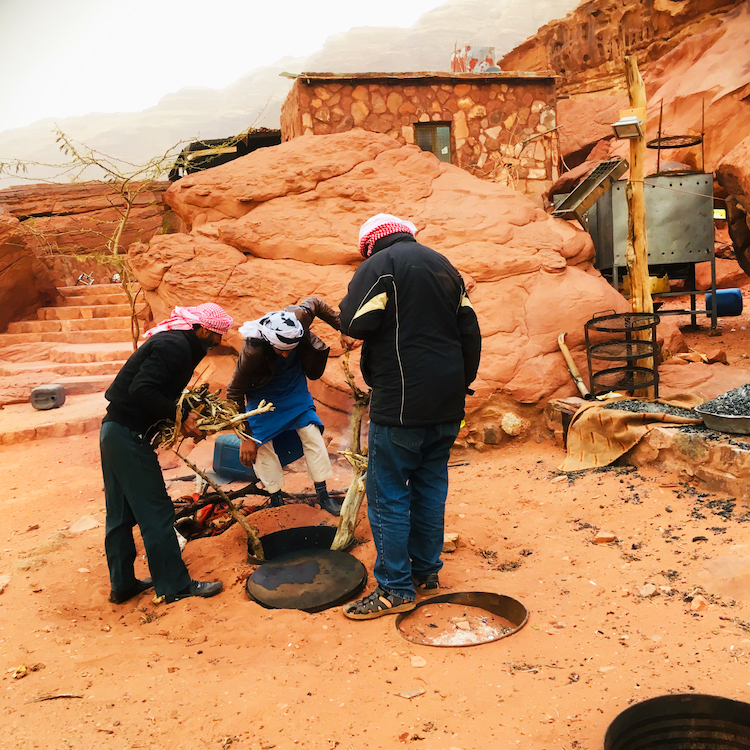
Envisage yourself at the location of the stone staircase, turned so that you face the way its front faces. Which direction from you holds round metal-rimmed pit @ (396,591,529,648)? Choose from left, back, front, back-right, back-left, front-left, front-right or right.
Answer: front

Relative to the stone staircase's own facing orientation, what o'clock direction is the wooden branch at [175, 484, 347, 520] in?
The wooden branch is roughly at 12 o'clock from the stone staircase.

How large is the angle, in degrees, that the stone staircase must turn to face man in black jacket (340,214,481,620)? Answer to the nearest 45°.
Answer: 0° — it already faces them

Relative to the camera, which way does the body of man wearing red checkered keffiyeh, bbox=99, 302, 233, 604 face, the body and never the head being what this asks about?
to the viewer's right

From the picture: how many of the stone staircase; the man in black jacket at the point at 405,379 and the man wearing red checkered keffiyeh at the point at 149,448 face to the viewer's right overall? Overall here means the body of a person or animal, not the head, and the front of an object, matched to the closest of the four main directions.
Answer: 1

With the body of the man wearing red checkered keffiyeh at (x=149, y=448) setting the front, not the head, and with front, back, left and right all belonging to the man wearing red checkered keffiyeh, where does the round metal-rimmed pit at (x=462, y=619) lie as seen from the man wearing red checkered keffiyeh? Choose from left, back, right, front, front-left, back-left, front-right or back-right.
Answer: front-right

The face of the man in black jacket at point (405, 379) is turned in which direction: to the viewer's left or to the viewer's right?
to the viewer's left

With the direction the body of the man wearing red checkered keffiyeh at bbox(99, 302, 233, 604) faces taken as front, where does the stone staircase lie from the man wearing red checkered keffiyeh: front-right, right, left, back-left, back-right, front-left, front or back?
left

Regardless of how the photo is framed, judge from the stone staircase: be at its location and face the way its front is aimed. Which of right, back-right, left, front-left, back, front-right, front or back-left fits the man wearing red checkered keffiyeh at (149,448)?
front

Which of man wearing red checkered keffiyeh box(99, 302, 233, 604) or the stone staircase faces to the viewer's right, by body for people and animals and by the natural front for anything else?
the man wearing red checkered keffiyeh

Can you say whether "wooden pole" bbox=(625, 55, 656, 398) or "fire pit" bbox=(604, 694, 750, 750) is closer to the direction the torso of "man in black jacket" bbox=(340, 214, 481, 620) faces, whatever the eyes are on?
the wooden pole

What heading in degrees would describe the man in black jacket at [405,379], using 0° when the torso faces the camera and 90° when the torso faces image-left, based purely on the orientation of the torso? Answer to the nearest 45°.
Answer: approximately 135°

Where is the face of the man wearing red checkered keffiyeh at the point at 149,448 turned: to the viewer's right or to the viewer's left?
to the viewer's right

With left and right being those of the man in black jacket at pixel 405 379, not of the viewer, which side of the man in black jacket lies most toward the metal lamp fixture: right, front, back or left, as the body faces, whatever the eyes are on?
right

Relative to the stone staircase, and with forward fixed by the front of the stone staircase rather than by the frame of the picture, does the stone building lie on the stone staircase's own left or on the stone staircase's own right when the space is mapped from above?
on the stone staircase's own left

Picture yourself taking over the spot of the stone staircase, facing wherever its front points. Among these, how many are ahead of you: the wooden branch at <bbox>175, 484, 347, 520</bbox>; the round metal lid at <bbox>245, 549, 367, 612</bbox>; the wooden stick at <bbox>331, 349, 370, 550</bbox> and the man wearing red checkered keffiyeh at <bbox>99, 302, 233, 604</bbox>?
4

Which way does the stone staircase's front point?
toward the camera
